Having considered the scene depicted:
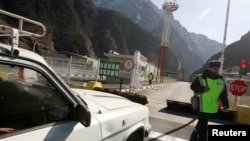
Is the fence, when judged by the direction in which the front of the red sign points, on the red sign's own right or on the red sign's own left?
on the red sign's own right

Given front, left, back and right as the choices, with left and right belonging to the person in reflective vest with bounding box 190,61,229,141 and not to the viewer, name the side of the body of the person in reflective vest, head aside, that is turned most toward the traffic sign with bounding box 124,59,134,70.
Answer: back

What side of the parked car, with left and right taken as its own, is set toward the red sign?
front

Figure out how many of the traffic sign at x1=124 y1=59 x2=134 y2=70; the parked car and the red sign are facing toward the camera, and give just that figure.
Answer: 2

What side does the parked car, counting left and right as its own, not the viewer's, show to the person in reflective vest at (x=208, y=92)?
front

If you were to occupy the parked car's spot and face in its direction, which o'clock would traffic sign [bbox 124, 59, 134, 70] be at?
The traffic sign is roughly at 11 o'clock from the parked car.

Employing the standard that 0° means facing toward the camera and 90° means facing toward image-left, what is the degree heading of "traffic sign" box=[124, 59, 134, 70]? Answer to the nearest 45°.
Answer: approximately 0°

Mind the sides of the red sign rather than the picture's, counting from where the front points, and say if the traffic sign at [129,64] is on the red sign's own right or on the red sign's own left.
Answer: on the red sign's own right

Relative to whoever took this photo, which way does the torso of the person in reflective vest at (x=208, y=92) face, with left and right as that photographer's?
facing the viewer and to the right of the viewer

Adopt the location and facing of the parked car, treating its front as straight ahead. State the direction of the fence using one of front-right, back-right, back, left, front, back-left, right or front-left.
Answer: front-left

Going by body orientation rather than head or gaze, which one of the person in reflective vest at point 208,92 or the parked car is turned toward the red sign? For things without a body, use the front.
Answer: the parked car
